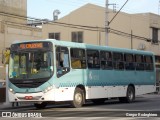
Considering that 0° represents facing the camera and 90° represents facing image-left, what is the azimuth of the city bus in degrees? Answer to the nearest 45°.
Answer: approximately 45°
